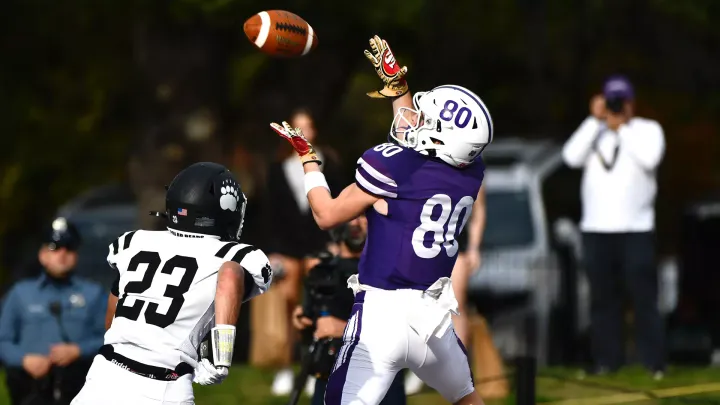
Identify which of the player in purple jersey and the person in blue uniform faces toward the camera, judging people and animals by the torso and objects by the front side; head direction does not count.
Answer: the person in blue uniform

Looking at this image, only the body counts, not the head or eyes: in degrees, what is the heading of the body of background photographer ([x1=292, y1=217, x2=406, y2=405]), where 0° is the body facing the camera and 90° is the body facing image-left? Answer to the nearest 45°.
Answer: approximately 45°

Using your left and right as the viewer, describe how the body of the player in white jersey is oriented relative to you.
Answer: facing away from the viewer and to the right of the viewer

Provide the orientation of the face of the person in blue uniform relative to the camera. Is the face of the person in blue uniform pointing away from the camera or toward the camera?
toward the camera

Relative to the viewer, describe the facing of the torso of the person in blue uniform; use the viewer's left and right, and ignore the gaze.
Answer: facing the viewer

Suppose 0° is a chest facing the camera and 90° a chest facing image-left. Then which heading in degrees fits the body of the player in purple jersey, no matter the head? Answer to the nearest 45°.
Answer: approximately 135°

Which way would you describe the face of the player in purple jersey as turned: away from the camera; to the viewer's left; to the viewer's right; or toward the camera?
to the viewer's left

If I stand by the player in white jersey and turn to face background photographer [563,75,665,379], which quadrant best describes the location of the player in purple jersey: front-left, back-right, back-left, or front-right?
front-right

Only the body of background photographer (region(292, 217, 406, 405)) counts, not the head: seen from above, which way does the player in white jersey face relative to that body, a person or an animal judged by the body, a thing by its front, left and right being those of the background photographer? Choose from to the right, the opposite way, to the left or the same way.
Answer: the opposite way

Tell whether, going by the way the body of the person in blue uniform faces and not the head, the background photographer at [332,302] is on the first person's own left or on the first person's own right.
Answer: on the first person's own left

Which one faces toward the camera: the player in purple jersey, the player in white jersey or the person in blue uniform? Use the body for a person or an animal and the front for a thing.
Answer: the person in blue uniform

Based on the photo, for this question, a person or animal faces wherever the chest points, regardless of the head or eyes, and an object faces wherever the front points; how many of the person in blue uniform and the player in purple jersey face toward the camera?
1

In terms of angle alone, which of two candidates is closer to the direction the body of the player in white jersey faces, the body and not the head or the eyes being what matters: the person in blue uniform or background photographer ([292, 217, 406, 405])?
the background photographer
